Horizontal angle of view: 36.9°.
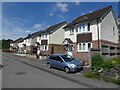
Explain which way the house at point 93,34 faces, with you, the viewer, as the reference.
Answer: facing the viewer and to the left of the viewer

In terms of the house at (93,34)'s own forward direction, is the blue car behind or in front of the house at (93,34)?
in front

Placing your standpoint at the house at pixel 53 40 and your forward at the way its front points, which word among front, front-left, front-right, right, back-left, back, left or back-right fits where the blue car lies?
front-left

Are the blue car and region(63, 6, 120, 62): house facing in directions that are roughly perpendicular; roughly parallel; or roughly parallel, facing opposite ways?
roughly perpendicular

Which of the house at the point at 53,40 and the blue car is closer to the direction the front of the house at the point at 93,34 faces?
the blue car

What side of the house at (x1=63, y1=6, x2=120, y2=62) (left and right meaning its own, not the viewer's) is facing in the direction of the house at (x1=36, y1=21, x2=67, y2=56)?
right

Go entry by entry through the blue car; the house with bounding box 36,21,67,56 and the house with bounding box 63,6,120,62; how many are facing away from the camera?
0

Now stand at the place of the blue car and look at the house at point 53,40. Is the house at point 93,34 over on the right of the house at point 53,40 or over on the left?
right

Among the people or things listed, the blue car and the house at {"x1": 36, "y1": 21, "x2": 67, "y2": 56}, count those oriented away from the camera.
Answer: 0

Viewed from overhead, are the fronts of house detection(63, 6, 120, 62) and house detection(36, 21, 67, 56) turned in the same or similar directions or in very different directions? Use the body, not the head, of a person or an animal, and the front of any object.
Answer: same or similar directions

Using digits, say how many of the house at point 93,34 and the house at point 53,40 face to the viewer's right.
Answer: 0

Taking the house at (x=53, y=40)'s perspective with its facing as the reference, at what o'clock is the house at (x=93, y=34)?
the house at (x=93, y=34) is roughly at 10 o'clock from the house at (x=53, y=40).
